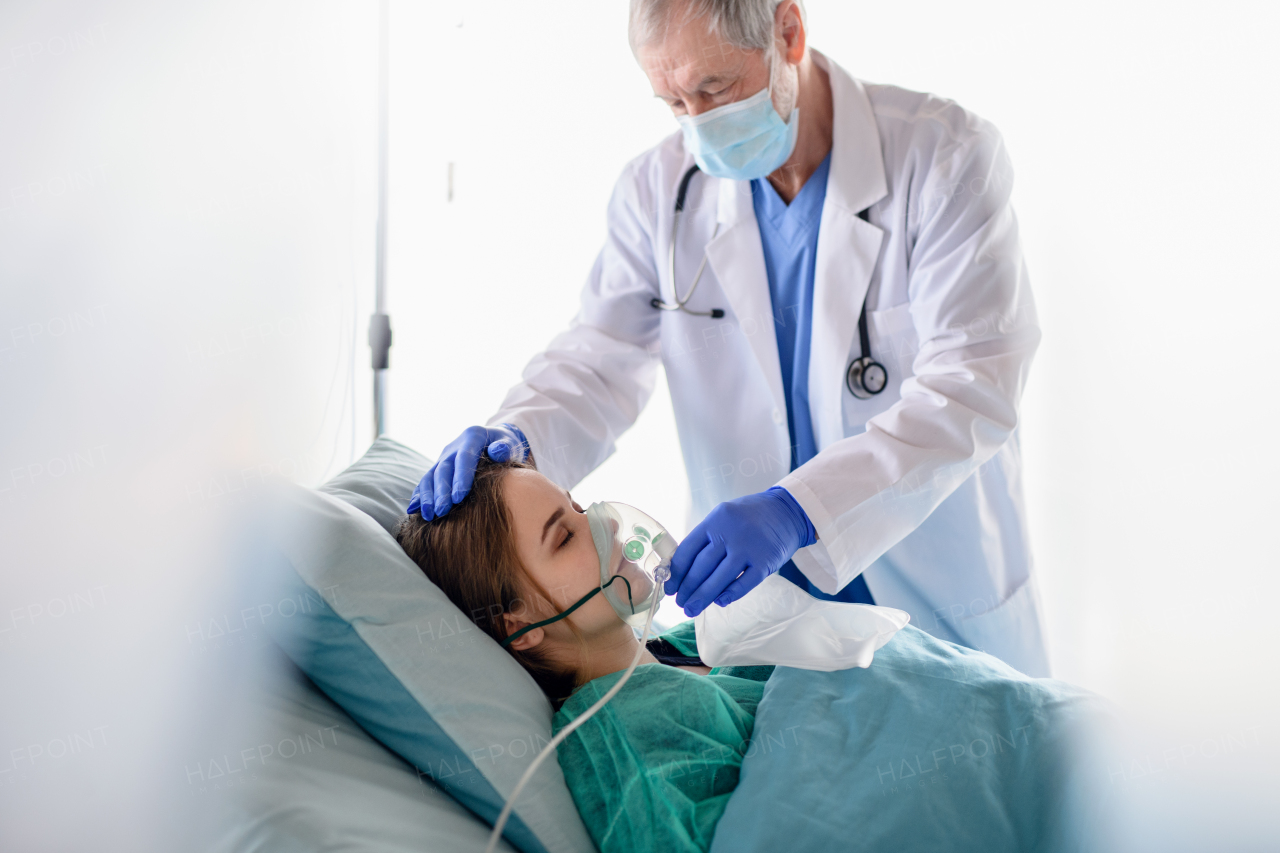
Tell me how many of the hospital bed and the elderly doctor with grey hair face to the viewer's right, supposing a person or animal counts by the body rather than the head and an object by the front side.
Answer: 1

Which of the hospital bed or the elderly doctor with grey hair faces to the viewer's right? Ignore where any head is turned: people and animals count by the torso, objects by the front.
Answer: the hospital bed

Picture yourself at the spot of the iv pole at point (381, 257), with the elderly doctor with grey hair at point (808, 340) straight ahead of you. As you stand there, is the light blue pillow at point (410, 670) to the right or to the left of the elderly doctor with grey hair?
right

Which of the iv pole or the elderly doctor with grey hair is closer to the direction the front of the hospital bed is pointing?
the elderly doctor with grey hair

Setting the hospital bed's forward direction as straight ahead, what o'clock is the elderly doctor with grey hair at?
The elderly doctor with grey hair is roughly at 10 o'clock from the hospital bed.

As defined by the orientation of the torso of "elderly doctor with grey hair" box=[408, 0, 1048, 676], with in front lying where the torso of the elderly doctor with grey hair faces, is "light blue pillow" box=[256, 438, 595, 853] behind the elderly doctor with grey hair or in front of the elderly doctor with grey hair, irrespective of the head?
in front

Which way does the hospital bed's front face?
to the viewer's right
